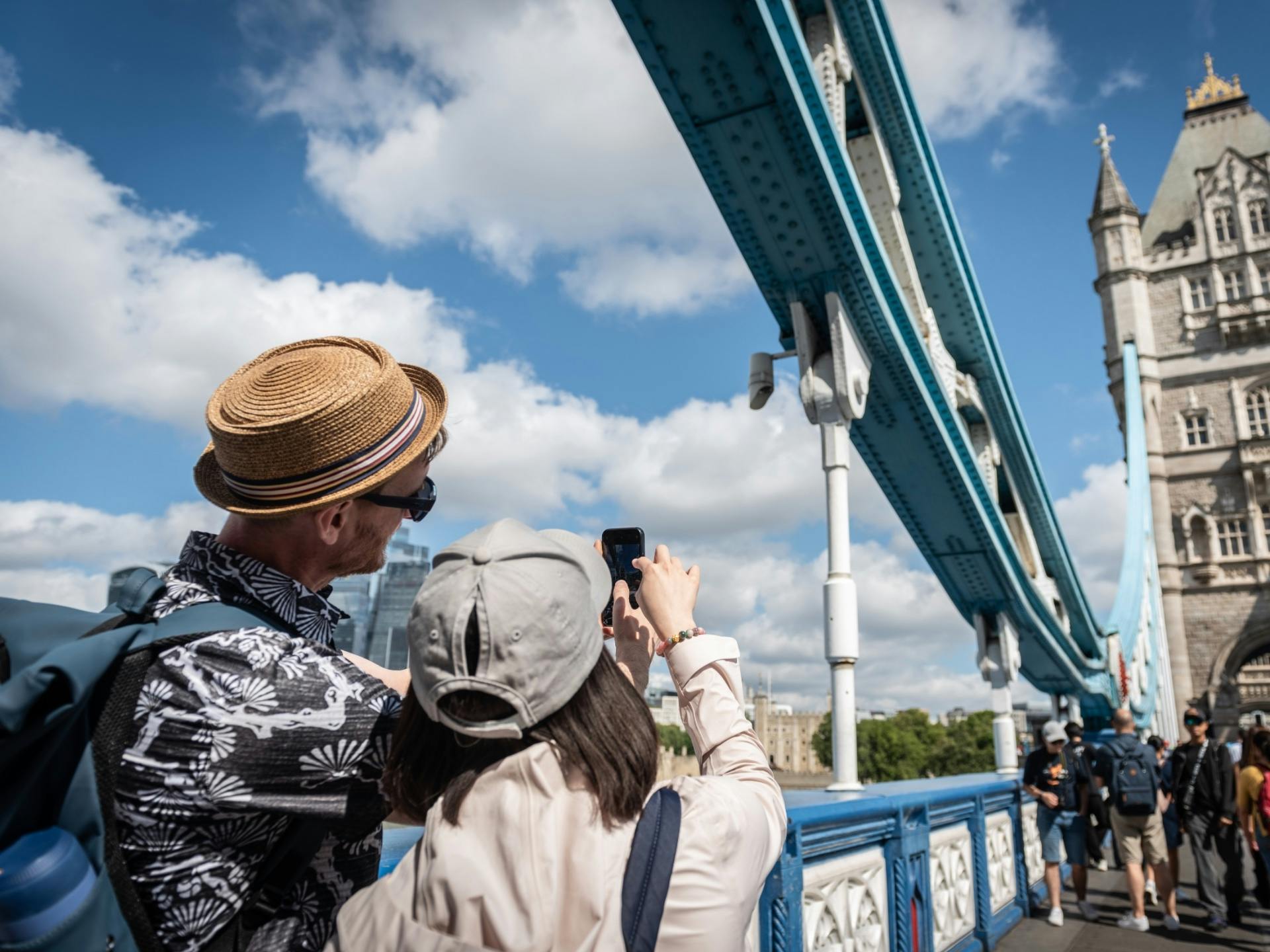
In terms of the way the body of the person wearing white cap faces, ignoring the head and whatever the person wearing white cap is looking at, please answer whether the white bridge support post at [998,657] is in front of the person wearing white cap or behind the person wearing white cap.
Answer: behind

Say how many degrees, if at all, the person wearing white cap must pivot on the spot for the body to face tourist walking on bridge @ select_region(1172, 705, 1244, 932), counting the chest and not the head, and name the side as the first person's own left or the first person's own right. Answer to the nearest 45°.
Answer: approximately 90° to the first person's own left

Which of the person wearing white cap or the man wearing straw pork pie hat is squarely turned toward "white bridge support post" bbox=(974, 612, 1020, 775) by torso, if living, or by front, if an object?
the man wearing straw pork pie hat

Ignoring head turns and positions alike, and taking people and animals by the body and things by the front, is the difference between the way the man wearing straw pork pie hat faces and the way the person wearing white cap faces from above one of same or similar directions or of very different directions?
very different directions

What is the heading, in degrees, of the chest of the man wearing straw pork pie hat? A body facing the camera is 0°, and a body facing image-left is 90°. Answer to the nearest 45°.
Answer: approximately 225°

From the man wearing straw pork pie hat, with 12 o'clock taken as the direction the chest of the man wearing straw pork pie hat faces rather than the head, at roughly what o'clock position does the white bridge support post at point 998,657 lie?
The white bridge support post is roughly at 12 o'clock from the man wearing straw pork pie hat.

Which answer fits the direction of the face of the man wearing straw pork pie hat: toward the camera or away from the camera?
away from the camera

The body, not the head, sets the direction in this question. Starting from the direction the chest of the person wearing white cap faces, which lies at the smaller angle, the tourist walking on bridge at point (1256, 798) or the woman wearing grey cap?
the woman wearing grey cap
